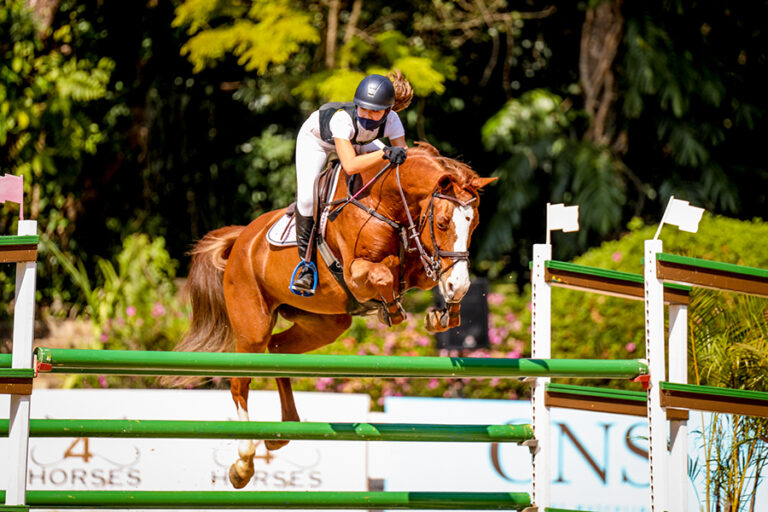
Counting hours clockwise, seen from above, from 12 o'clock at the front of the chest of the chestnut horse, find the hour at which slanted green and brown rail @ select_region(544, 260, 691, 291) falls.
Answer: The slanted green and brown rail is roughly at 11 o'clock from the chestnut horse.

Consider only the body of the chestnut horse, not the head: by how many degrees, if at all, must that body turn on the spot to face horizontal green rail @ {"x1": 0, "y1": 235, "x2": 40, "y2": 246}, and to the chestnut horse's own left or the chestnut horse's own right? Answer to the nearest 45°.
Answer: approximately 90° to the chestnut horse's own right

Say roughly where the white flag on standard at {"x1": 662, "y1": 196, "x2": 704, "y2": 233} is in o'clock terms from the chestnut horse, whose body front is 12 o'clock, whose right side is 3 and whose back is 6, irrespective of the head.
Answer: The white flag on standard is roughly at 11 o'clock from the chestnut horse.

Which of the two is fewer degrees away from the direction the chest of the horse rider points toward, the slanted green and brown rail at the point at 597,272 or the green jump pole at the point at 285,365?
the slanted green and brown rail

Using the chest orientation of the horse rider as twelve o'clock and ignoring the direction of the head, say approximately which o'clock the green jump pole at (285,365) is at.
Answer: The green jump pole is roughly at 2 o'clock from the horse rider.

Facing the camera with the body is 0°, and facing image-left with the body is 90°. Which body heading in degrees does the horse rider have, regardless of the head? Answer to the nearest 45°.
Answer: approximately 315°

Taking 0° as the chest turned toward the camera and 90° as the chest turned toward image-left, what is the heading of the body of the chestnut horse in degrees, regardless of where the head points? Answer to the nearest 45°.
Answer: approximately 315°
